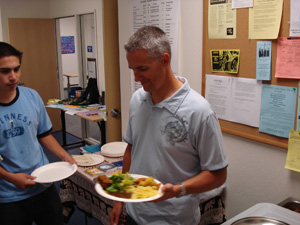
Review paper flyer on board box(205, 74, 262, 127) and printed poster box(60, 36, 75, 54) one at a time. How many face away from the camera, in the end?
0

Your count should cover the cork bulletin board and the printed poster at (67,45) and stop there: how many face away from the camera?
0

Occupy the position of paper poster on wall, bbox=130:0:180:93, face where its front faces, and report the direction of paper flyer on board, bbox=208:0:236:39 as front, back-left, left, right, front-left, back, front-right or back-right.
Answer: left

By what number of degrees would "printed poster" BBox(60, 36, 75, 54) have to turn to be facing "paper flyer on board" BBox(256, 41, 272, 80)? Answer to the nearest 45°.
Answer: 0° — it already faces it

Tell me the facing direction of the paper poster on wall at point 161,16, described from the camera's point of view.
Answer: facing the viewer and to the left of the viewer

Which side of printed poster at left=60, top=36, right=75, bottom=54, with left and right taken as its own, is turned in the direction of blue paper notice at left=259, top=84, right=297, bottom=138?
front

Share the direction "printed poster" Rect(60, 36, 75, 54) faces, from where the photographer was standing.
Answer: facing the viewer

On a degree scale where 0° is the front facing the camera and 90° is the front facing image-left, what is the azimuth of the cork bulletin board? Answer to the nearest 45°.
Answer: approximately 45°

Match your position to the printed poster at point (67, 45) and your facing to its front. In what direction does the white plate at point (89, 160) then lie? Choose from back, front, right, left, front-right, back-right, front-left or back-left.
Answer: front

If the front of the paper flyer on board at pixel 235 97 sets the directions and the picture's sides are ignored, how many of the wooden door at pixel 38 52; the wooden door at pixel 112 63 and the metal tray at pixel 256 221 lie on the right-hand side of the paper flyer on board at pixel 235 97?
2

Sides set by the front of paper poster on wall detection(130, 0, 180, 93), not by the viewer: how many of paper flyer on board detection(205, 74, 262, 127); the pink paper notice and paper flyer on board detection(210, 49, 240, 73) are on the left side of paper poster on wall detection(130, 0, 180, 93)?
3

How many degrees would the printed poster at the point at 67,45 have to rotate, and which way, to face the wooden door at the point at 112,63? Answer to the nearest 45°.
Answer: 0° — it already faces it
